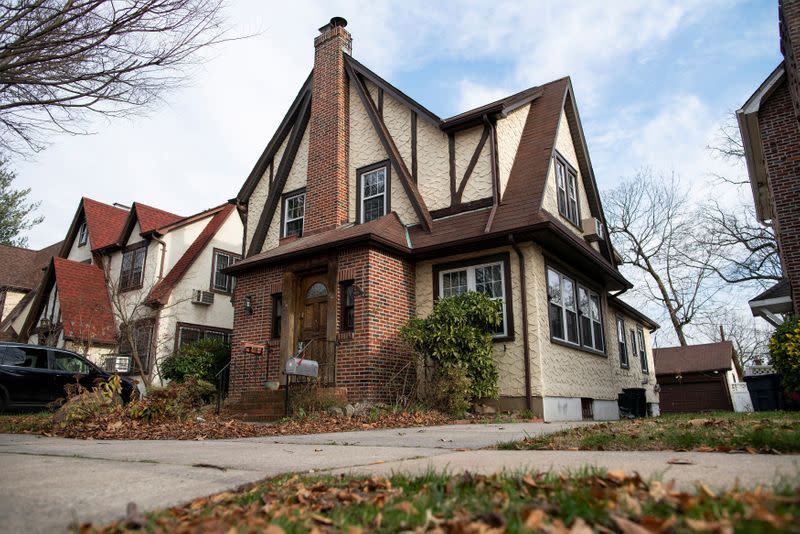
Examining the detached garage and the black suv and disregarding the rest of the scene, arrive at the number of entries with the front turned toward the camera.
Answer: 1

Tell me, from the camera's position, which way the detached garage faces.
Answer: facing the viewer

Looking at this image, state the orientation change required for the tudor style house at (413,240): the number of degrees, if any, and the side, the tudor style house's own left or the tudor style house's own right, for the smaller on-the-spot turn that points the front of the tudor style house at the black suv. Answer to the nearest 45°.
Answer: approximately 45° to the tudor style house's own right

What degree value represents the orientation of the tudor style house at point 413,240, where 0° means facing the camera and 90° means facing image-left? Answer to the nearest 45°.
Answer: approximately 45°

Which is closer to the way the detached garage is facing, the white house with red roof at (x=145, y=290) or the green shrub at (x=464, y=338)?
the green shrub

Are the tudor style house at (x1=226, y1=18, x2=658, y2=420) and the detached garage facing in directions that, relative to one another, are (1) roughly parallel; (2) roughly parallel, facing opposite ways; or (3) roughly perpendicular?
roughly parallel

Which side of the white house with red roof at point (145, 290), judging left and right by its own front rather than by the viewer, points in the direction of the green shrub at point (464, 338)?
left
